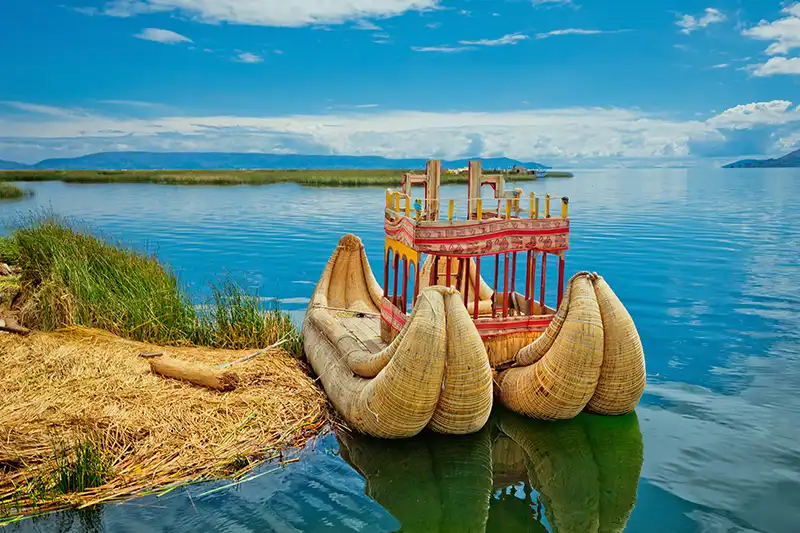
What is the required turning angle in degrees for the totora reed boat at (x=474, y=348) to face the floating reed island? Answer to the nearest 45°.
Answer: approximately 135° to its right

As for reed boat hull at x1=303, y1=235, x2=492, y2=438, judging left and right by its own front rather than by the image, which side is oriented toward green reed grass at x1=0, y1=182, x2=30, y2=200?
back

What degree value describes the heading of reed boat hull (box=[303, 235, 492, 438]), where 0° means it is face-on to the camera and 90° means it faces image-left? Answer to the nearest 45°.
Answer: approximately 315°

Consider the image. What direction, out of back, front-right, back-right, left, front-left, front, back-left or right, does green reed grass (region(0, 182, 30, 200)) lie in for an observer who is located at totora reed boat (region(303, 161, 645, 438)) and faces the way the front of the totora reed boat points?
back
